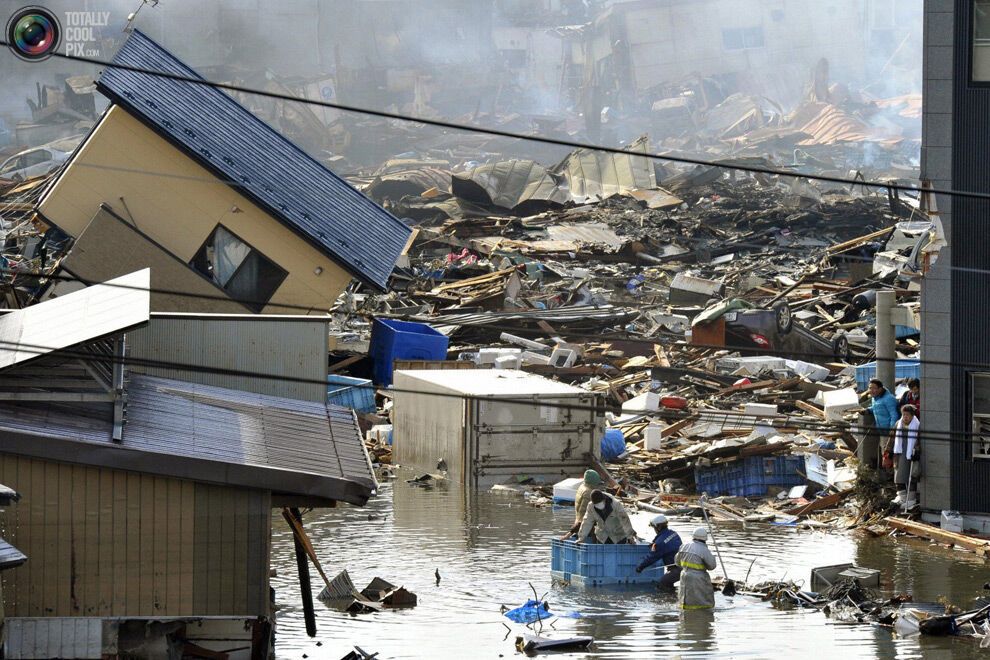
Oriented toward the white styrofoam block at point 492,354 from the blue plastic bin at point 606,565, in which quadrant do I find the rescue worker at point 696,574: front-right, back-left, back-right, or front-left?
back-right

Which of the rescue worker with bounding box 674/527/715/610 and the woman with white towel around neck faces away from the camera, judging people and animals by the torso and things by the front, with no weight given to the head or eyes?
the rescue worker

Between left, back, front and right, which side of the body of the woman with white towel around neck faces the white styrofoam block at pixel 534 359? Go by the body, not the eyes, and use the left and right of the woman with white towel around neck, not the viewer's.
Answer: right

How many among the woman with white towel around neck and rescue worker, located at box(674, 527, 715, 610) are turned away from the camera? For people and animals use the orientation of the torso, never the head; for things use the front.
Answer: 1

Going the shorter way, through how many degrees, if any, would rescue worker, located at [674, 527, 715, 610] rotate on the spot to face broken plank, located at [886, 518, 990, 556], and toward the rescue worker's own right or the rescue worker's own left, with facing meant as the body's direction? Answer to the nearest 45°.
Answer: approximately 45° to the rescue worker's own right

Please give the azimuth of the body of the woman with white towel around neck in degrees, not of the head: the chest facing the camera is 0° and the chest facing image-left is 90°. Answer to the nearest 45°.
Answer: approximately 45°

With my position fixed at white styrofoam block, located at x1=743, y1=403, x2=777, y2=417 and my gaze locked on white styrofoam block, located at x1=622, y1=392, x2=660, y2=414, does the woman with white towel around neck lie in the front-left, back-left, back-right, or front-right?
back-left

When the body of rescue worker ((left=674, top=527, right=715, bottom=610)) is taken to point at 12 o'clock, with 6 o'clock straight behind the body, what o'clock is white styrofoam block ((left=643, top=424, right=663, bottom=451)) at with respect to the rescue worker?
The white styrofoam block is roughly at 12 o'clock from the rescue worker.

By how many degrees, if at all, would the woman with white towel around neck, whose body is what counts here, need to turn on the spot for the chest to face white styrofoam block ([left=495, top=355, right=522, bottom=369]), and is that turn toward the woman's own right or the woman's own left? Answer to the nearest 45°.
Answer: approximately 90° to the woman's own right

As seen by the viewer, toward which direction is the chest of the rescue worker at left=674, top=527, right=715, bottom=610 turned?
away from the camera

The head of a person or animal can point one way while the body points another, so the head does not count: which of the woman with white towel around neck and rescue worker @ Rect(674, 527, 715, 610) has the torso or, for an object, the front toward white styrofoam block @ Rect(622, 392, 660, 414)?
the rescue worker

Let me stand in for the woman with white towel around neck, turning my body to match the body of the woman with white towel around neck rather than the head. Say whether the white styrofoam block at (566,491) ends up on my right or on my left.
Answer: on my right

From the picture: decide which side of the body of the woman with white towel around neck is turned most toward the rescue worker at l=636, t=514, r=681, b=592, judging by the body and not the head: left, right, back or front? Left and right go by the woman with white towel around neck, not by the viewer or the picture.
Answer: front
